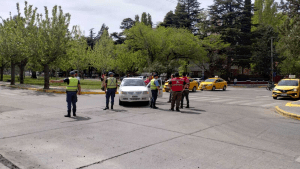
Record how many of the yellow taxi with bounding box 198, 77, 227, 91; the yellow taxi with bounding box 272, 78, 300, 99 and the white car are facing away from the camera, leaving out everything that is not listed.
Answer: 0

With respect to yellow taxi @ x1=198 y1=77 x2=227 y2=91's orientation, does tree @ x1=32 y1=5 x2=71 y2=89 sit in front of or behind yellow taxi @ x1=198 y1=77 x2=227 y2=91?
in front

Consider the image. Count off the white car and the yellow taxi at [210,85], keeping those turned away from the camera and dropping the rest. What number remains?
0

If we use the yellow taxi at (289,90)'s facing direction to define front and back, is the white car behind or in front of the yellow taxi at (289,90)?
in front

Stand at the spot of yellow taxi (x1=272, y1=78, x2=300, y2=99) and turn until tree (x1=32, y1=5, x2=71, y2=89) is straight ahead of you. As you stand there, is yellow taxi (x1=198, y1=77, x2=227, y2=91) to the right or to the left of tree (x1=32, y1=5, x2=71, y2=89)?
right

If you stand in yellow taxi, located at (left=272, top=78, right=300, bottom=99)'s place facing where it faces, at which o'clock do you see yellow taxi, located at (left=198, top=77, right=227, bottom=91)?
yellow taxi, located at (left=198, top=77, right=227, bottom=91) is roughly at 3 o'clock from yellow taxi, located at (left=272, top=78, right=300, bottom=99).

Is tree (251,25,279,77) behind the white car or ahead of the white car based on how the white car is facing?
behind

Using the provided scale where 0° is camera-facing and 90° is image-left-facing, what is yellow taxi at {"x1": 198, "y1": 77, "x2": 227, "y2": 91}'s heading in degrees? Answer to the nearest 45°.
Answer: approximately 45°

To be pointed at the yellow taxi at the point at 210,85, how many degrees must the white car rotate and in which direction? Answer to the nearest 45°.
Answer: approximately 135° to its left

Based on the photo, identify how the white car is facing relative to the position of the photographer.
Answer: facing the viewer

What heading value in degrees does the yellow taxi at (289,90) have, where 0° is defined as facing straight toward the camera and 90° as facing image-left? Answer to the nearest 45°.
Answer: approximately 45°

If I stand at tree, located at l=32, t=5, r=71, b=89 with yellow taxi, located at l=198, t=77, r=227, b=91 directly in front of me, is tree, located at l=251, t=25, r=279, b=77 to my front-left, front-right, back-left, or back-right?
front-left

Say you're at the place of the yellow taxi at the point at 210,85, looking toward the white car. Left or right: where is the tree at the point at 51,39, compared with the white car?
right

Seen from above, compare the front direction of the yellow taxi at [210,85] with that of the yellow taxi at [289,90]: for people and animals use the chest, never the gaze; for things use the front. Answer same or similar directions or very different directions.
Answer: same or similar directions

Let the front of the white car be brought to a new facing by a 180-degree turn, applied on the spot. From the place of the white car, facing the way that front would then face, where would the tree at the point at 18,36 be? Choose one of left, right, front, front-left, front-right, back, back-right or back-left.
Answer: front-left
